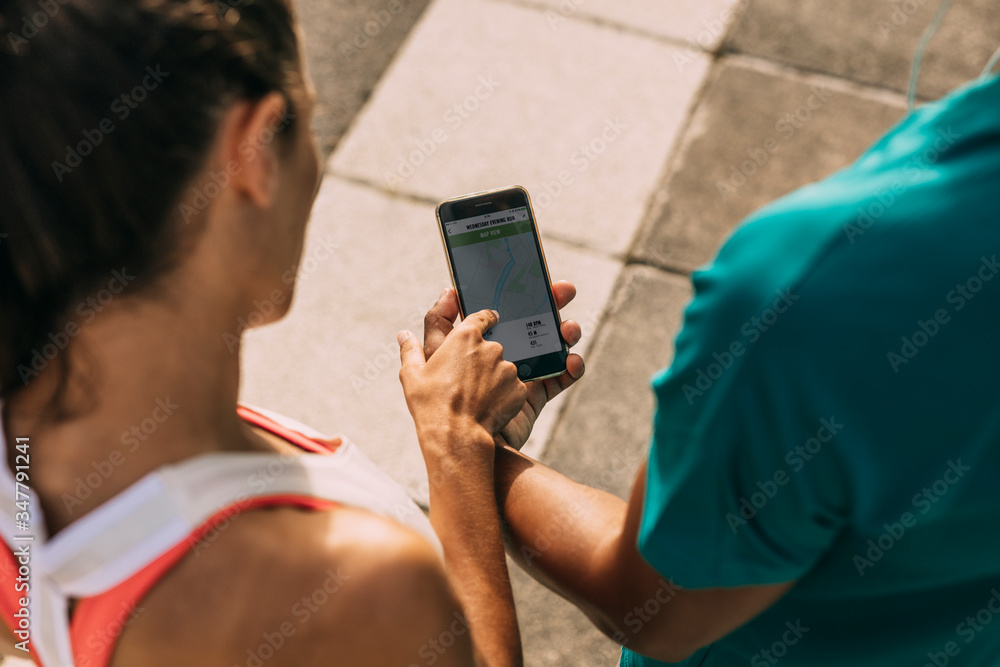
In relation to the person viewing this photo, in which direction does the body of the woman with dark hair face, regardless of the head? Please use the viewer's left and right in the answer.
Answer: facing away from the viewer and to the right of the viewer

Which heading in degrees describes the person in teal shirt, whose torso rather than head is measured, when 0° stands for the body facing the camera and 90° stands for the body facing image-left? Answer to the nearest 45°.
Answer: approximately 135°

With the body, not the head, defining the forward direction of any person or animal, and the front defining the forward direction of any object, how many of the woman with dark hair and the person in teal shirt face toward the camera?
0

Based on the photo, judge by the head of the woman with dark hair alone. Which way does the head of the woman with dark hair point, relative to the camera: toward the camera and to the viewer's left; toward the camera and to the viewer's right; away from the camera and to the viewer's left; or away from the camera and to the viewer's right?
away from the camera and to the viewer's right
